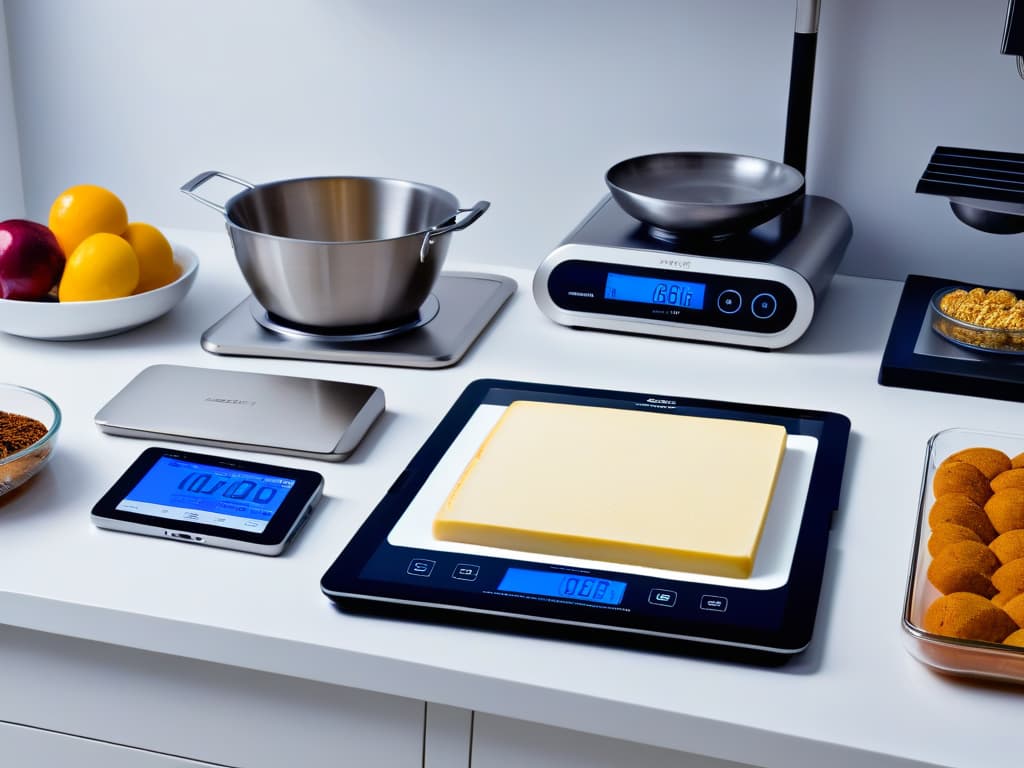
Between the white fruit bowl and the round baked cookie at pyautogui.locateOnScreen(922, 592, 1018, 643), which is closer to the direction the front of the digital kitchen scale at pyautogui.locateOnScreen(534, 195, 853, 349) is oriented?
the round baked cookie

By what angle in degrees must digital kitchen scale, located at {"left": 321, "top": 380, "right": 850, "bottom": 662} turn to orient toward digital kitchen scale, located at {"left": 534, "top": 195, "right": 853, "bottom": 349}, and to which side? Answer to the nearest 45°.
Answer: approximately 180°

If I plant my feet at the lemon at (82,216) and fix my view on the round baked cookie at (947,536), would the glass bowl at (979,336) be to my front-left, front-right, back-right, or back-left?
front-left

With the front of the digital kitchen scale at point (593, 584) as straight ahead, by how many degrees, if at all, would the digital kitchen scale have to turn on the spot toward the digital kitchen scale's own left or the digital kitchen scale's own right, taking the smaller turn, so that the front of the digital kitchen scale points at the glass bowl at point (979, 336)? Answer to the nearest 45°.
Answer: approximately 135° to the digital kitchen scale's own left

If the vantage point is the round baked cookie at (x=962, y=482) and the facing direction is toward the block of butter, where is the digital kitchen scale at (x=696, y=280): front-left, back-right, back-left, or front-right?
front-right

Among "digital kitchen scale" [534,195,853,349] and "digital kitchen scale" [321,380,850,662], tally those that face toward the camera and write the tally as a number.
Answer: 2

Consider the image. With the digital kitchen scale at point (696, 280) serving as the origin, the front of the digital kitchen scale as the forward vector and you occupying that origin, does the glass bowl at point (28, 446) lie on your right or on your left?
on your right

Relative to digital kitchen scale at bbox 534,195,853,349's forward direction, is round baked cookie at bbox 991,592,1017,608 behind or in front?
in front

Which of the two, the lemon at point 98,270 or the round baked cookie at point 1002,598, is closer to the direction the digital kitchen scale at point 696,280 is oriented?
the round baked cookie

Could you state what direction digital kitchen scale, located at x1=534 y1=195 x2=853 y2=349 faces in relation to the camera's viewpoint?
facing the viewer

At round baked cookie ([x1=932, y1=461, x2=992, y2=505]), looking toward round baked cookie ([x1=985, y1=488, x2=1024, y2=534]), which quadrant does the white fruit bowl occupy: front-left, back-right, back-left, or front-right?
back-right

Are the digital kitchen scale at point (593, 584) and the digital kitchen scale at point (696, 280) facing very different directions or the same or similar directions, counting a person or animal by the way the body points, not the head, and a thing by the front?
same or similar directions
